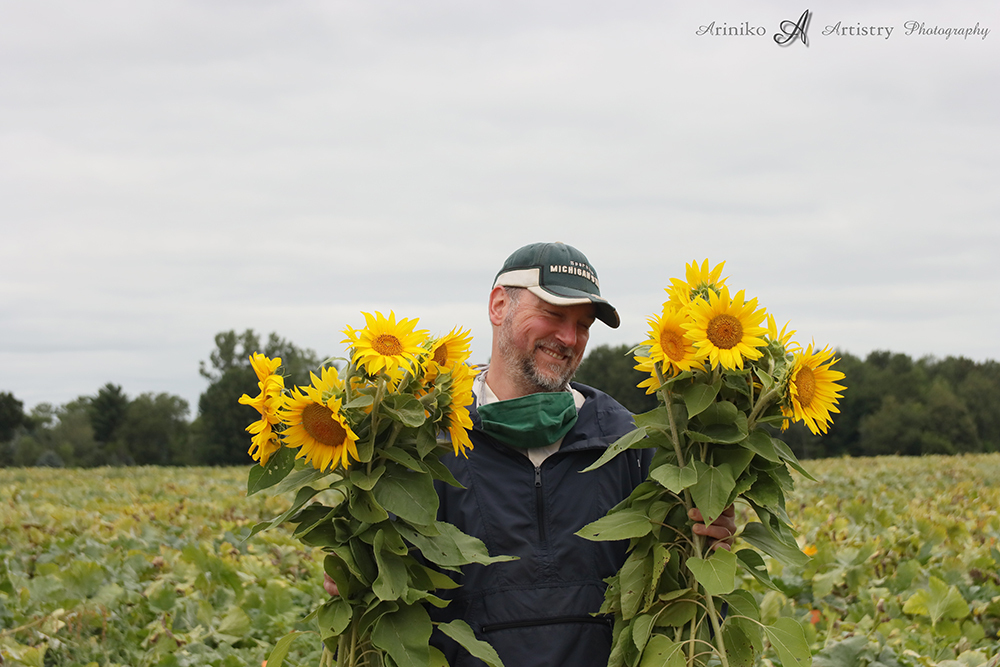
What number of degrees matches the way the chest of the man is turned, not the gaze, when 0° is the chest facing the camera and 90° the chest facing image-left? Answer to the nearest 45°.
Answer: approximately 0°

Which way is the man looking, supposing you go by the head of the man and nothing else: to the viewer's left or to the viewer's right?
to the viewer's right
